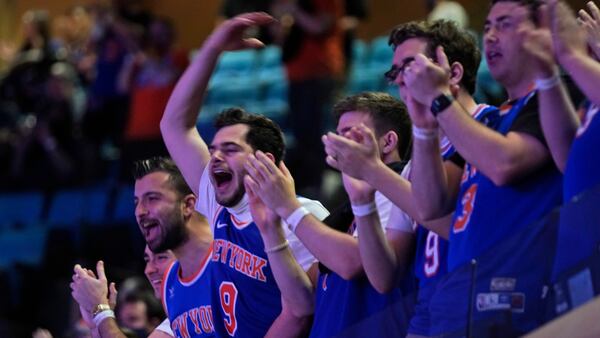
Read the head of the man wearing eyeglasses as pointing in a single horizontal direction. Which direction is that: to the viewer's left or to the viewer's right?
to the viewer's left

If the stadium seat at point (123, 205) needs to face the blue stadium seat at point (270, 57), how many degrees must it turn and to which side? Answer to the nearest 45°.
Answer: approximately 180°

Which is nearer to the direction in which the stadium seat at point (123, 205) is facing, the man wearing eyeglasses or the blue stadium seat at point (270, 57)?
the man wearing eyeglasses

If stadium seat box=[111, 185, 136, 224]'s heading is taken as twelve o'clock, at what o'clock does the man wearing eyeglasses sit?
The man wearing eyeglasses is roughly at 10 o'clock from the stadium seat.

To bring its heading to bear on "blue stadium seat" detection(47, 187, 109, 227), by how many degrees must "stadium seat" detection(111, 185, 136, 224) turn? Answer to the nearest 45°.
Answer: approximately 90° to its right

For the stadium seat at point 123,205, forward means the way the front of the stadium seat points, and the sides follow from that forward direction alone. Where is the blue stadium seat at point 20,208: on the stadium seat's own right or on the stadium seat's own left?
on the stadium seat's own right

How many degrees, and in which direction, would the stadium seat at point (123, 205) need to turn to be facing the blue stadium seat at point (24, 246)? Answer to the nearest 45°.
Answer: approximately 45° to its right

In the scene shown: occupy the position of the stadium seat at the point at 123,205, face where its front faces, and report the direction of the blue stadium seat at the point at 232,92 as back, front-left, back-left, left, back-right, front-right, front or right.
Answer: back

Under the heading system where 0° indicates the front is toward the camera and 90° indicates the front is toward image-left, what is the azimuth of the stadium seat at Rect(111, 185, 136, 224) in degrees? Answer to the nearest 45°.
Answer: approximately 45°
